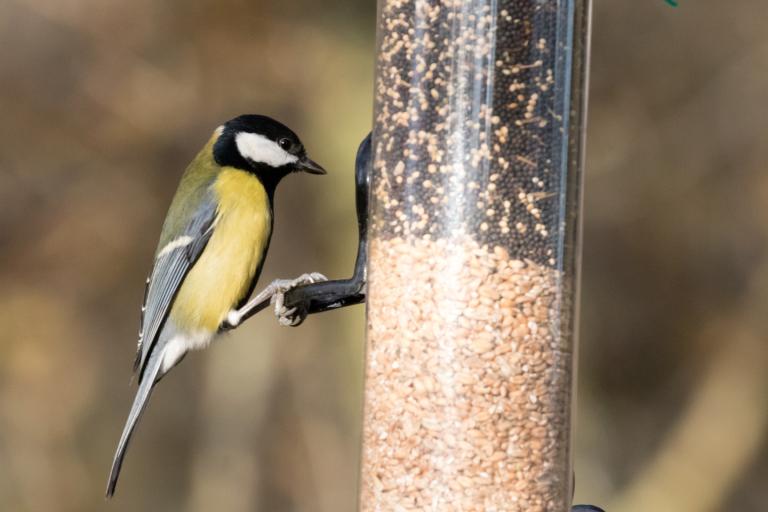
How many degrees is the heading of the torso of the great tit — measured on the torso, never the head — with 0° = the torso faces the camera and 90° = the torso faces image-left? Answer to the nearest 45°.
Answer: approximately 270°
